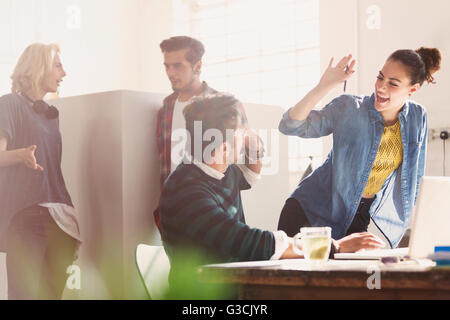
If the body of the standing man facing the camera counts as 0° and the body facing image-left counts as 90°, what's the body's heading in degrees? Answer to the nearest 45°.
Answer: approximately 45°

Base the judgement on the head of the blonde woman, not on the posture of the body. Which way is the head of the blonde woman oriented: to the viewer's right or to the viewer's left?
to the viewer's right

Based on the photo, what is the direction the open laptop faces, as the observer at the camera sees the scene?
facing away from the viewer and to the left of the viewer

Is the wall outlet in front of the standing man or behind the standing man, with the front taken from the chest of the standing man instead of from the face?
behind

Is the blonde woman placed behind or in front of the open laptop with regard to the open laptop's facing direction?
in front

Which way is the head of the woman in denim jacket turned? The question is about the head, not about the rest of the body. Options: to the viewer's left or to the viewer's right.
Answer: to the viewer's left

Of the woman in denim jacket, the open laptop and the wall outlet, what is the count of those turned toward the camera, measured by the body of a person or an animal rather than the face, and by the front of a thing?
2

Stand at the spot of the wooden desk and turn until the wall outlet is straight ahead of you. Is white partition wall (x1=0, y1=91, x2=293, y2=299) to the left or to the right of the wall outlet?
left

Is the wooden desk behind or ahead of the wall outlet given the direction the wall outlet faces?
ahead
